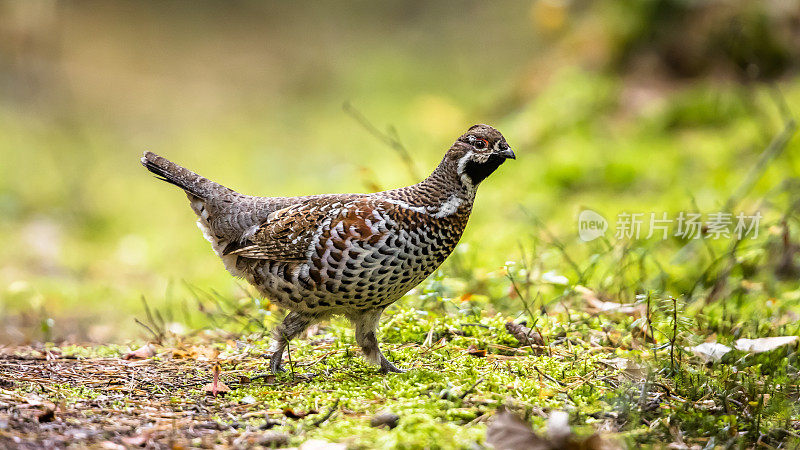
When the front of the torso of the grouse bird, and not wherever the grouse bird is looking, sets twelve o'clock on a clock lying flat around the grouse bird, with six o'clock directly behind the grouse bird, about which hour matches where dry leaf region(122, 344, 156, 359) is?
The dry leaf is roughly at 7 o'clock from the grouse bird.

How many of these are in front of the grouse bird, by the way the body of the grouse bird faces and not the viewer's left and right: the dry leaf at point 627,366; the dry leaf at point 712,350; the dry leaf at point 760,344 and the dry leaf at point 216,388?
3

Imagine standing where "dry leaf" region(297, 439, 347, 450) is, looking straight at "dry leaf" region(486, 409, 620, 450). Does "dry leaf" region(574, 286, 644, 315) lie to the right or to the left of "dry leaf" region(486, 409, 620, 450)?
left

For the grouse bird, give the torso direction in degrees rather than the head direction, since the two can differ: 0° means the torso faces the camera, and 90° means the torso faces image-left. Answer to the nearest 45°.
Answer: approximately 270°

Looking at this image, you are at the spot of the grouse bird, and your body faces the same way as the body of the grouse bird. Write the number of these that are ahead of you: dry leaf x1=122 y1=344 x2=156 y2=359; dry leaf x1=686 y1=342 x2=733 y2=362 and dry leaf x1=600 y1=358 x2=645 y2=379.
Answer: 2

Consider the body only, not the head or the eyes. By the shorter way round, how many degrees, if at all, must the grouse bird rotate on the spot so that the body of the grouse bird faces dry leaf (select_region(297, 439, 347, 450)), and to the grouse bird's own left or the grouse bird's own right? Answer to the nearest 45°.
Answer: approximately 135° to the grouse bird's own right

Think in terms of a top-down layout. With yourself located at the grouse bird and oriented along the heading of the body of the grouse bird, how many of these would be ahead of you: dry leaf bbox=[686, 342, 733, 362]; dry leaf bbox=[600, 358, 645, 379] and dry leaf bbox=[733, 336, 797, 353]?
3

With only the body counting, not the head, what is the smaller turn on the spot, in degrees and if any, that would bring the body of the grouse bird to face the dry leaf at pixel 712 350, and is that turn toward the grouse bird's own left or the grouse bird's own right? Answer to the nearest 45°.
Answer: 0° — it already faces it

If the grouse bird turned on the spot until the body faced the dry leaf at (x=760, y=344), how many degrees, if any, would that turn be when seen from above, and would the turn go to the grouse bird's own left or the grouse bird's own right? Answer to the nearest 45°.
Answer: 0° — it already faces it

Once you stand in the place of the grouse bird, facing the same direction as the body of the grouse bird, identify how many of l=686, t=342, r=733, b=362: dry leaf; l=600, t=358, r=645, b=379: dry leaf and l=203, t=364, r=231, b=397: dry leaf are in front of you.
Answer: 2
